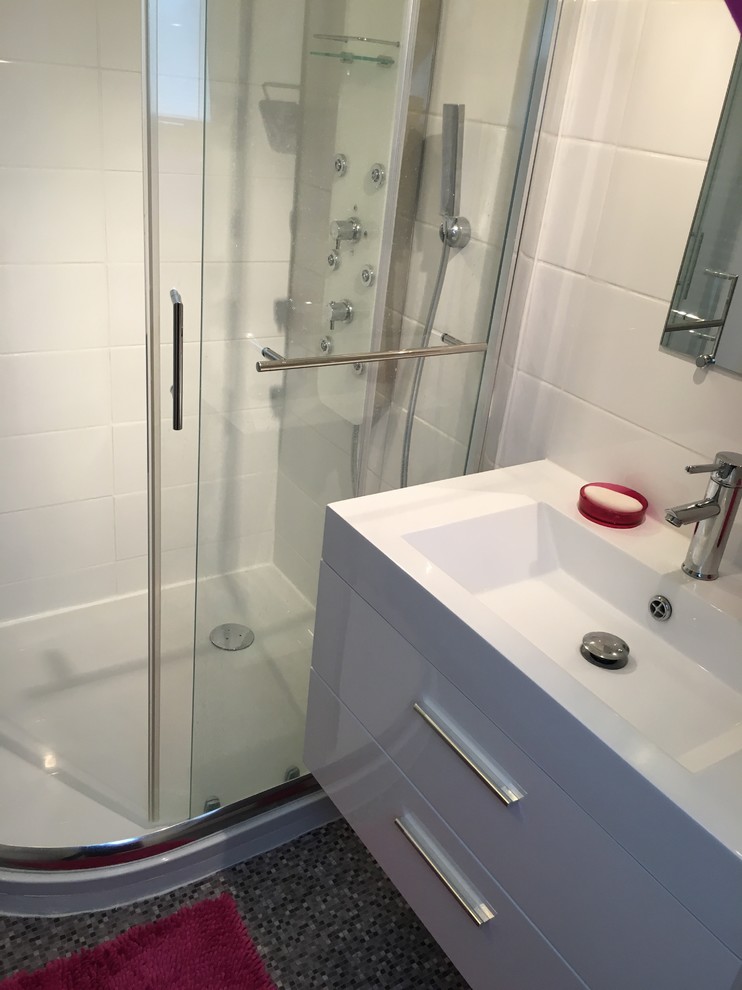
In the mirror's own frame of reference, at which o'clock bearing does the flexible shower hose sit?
The flexible shower hose is roughly at 2 o'clock from the mirror.

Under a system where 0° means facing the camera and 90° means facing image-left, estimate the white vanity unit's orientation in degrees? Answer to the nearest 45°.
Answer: approximately 45°

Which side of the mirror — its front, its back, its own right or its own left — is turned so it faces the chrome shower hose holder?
right

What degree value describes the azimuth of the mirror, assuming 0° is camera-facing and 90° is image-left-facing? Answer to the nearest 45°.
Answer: approximately 45°

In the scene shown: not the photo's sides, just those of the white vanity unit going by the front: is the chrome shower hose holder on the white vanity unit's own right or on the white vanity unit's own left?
on the white vanity unit's own right
